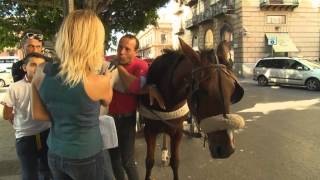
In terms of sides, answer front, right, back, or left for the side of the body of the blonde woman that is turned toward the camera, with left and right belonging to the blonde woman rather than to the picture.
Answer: back

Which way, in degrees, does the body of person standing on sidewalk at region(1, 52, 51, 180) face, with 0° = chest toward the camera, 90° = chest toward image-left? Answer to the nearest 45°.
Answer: approximately 315°

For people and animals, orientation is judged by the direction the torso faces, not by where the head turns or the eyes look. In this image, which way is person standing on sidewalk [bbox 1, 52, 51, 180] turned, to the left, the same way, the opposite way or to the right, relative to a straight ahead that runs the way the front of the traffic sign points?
to the left

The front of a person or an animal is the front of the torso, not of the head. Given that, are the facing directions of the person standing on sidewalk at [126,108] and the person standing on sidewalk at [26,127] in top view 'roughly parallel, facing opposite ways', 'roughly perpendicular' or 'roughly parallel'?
roughly perpendicular

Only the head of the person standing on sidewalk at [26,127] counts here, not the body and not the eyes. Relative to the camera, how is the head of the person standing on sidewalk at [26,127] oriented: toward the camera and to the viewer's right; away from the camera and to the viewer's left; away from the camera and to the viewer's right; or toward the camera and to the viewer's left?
toward the camera and to the viewer's right

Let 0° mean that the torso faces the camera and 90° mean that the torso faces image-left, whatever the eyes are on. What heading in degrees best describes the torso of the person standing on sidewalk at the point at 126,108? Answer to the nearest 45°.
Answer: approximately 45°

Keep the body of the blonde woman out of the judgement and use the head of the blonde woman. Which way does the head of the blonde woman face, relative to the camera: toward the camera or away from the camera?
away from the camera

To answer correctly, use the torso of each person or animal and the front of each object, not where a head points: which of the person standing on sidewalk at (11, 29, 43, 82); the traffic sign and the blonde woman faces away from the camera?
the blonde woman
